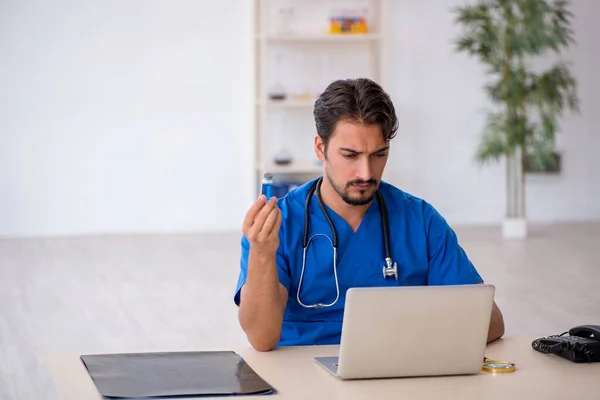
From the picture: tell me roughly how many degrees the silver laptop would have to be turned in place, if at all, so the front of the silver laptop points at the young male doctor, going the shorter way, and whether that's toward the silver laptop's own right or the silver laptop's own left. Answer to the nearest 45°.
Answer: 0° — it already faces them

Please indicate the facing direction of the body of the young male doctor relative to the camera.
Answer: toward the camera

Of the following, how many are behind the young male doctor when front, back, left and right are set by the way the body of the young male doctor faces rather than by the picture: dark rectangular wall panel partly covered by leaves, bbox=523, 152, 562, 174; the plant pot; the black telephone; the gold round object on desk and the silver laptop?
2

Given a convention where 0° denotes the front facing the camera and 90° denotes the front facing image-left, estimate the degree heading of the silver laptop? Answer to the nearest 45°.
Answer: approximately 180°

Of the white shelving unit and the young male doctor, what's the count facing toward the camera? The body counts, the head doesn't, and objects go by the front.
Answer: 2

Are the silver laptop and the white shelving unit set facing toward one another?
yes

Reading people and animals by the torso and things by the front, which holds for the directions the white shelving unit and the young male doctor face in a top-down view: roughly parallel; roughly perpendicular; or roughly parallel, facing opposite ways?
roughly parallel

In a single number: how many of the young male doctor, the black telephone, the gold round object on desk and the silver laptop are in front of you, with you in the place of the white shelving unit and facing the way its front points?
4

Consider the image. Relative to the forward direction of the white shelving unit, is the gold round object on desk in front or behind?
in front

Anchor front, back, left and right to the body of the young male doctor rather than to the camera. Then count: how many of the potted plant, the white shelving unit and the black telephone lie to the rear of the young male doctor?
2

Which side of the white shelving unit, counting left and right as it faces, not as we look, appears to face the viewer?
front

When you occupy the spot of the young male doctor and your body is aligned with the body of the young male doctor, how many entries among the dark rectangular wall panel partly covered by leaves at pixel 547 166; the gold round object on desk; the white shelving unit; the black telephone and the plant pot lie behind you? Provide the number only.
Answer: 3

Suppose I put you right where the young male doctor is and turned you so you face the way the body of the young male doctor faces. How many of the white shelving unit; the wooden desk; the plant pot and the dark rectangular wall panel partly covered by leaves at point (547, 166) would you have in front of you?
1

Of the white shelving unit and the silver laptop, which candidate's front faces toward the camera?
the white shelving unit

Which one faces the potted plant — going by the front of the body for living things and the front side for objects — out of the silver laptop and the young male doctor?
the silver laptop

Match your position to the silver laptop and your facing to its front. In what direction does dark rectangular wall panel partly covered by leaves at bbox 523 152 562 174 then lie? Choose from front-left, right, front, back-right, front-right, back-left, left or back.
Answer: front
